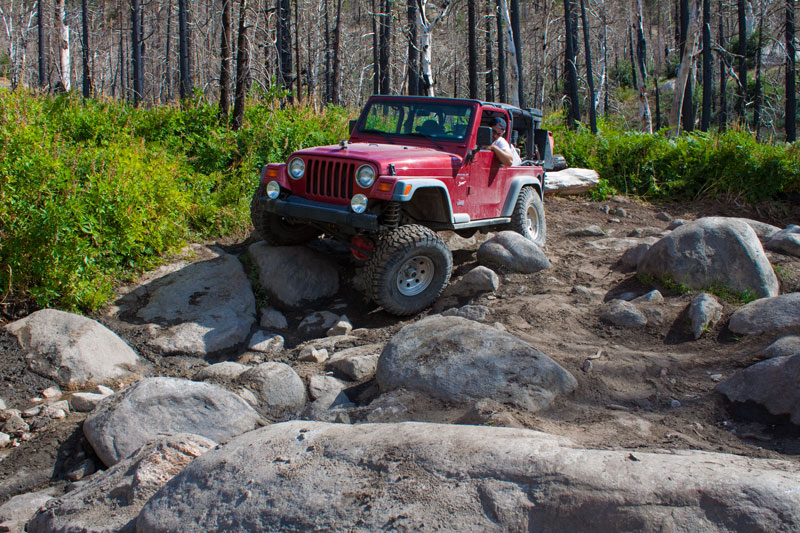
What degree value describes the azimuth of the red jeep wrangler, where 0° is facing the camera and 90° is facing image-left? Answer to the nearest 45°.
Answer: approximately 45°

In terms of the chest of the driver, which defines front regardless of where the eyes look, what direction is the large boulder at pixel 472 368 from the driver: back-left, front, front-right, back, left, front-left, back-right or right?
front-left

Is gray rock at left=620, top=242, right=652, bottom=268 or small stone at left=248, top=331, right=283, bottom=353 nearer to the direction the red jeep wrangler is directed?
the small stone

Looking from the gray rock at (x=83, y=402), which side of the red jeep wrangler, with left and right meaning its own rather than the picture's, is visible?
front

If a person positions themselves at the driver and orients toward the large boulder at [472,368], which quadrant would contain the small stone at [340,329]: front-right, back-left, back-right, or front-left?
front-right

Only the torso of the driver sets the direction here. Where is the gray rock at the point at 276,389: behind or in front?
in front

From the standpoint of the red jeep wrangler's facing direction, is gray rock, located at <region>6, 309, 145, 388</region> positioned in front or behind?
in front

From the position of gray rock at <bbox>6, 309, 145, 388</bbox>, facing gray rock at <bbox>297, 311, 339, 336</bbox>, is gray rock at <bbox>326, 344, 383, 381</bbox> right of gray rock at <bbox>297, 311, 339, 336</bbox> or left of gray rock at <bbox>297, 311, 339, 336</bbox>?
right

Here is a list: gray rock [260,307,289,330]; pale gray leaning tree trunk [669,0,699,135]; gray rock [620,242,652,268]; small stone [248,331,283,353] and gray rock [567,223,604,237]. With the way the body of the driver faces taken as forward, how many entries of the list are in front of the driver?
2
